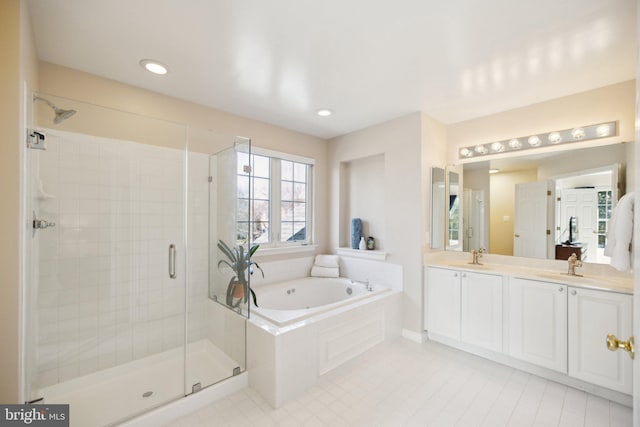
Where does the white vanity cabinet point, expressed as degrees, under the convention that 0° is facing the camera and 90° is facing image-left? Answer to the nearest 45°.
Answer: approximately 45°

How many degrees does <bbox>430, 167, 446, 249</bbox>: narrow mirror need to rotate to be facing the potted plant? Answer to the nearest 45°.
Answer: approximately 90° to its right

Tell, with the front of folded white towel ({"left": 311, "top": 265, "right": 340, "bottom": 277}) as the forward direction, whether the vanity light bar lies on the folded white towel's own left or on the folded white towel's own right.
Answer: on the folded white towel's own left

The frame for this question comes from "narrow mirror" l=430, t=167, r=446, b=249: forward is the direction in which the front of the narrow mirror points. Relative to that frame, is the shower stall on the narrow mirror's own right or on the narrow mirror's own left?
on the narrow mirror's own right

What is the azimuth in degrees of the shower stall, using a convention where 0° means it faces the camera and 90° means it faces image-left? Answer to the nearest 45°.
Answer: approximately 315°
